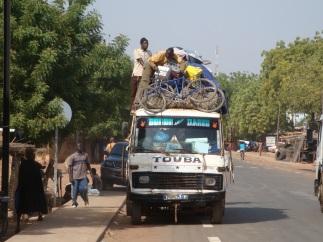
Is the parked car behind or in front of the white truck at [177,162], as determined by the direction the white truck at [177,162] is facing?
behind

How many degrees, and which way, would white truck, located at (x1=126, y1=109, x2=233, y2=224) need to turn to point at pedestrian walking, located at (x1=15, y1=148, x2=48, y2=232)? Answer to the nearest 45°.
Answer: approximately 90° to its right

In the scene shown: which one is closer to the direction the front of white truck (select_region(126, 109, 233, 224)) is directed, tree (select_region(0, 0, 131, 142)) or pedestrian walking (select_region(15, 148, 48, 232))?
the pedestrian walking

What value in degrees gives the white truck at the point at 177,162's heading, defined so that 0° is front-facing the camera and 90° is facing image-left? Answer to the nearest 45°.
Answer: approximately 0°

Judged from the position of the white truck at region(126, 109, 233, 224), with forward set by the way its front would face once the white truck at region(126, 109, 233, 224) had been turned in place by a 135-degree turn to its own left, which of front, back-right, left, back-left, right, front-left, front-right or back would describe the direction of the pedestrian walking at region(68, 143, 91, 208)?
left

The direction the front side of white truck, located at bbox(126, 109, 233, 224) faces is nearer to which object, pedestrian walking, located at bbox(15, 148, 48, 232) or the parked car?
the pedestrian walking

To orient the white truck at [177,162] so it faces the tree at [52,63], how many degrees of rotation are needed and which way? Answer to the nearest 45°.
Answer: approximately 135° to its right
